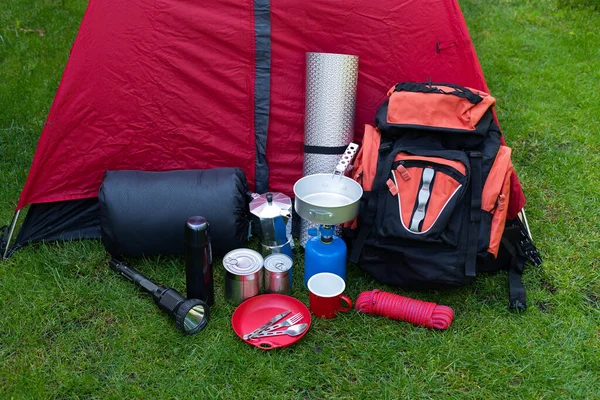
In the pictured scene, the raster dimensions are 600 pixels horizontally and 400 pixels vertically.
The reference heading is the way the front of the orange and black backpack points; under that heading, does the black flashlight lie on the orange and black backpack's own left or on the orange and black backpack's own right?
on the orange and black backpack's own right

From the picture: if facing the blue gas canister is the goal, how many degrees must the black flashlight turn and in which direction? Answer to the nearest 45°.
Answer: approximately 45° to its left

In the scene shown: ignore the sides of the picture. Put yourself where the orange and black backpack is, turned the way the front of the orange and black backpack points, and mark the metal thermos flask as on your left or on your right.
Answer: on your right

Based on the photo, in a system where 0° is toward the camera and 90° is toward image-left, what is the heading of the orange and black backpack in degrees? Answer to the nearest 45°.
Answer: approximately 0°

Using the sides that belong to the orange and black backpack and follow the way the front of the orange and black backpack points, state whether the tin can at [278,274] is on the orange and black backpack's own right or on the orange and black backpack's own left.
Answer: on the orange and black backpack's own right

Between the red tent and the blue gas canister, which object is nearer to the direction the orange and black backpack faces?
the blue gas canister

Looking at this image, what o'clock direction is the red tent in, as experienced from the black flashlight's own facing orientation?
The red tent is roughly at 8 o'clock from the black flashlight.

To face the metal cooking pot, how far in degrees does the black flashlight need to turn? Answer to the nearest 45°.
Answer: approximately 45° to its left
